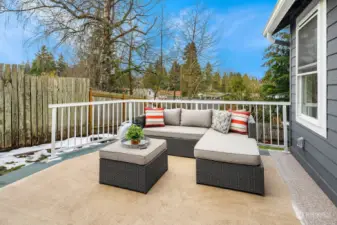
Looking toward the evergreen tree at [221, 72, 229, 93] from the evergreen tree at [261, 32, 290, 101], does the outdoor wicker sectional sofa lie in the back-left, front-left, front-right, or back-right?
back-left

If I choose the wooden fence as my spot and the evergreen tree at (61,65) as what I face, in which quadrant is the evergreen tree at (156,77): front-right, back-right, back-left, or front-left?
front-right

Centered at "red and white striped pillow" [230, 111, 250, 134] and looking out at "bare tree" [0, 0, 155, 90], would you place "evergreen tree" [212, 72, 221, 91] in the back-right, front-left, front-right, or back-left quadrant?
front-right

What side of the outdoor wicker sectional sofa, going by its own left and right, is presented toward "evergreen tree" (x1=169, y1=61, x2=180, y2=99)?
back

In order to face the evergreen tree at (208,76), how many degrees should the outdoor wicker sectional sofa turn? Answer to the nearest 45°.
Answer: approximately 180°

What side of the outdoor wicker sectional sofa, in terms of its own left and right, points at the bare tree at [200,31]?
back

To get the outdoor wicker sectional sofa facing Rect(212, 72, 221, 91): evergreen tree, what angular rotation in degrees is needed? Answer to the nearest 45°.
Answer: approximately 180°

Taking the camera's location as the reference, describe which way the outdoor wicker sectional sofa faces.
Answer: facing the viewer

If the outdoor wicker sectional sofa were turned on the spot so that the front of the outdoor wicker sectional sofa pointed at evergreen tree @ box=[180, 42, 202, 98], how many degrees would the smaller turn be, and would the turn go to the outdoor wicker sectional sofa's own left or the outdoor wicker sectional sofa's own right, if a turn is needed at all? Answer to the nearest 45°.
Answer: approximately 180°

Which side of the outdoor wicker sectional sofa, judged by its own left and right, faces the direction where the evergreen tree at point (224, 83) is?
back

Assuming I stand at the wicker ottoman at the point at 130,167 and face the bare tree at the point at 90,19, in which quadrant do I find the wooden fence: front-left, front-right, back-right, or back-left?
front-left
